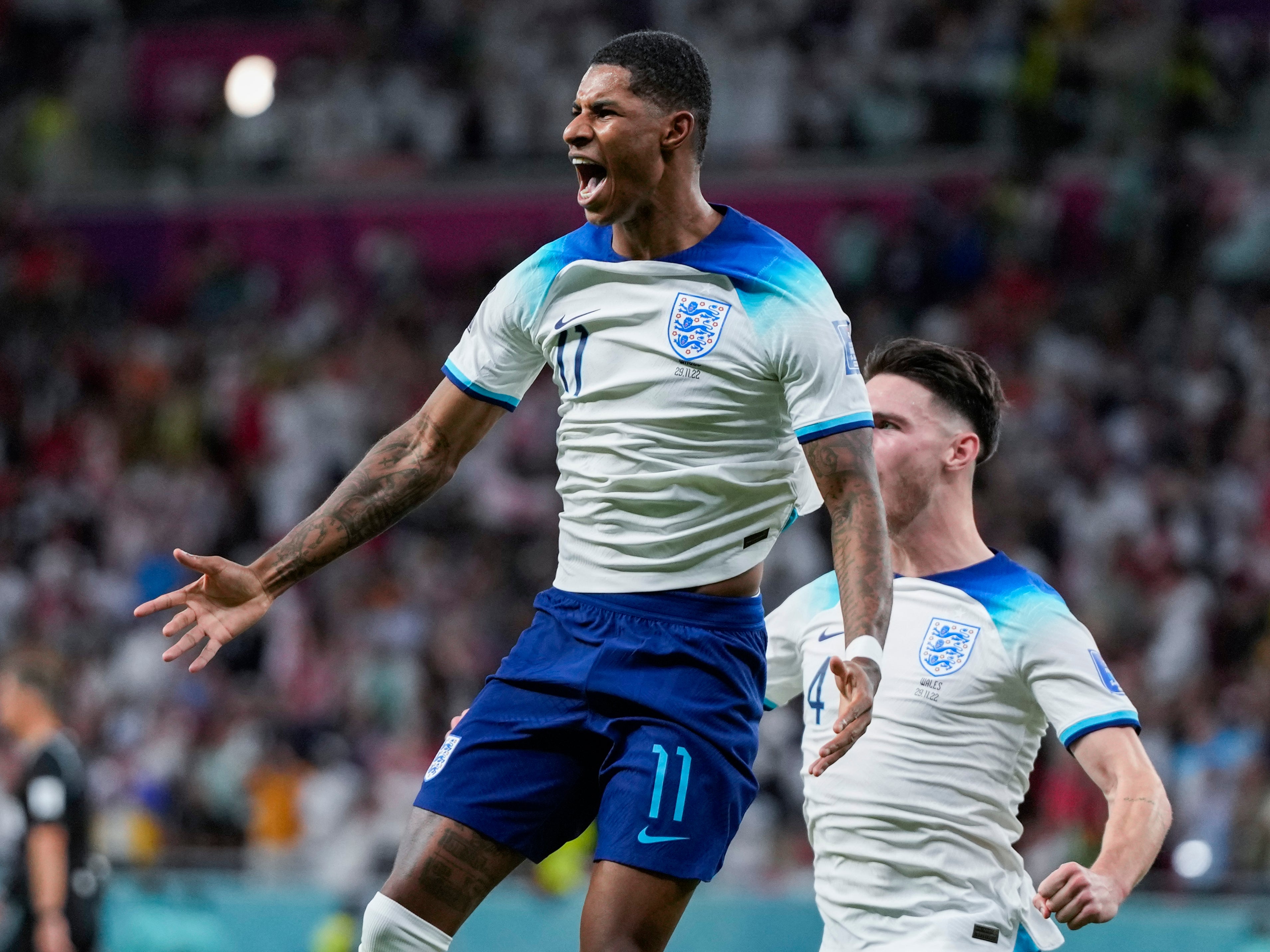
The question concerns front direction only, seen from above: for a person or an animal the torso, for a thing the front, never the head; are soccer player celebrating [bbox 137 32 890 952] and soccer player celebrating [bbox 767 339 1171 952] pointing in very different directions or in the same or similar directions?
same or similar directions

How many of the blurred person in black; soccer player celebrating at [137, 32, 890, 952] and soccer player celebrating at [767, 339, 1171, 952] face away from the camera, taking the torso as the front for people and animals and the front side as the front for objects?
0

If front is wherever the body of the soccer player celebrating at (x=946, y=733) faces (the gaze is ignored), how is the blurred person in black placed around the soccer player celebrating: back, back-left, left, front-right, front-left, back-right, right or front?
right

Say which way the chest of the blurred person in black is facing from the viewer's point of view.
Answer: to the viewer's left

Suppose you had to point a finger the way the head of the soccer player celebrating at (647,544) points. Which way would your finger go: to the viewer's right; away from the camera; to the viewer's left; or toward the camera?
to the viewer's left

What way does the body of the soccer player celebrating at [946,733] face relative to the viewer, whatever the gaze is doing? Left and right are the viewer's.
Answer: facing the viewer and to the left of the viewer

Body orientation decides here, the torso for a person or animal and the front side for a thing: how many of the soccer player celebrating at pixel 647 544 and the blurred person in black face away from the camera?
0

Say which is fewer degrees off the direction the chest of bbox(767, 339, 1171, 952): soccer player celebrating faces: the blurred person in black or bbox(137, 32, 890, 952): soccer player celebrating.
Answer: the soccer player celebrating

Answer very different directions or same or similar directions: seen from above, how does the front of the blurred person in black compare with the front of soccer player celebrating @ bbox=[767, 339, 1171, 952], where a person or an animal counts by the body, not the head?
same or similar directions

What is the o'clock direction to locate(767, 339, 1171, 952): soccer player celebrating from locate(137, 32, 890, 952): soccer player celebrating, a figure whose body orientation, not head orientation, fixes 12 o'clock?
locate(767, 339, 1171, 952): soccer player celebrating is roughly at 7 o'clock from locate(137, 32, 890, 952): soccer player celebrating.
